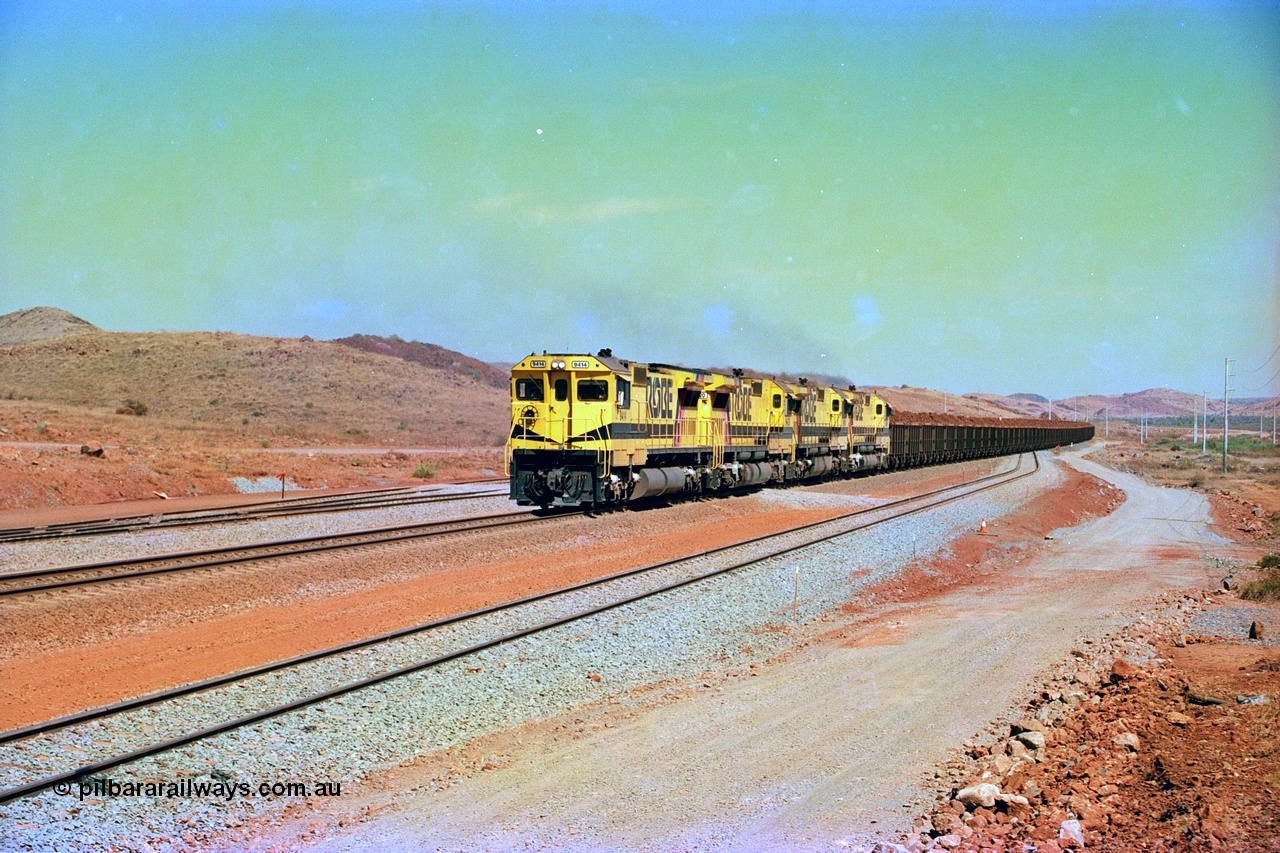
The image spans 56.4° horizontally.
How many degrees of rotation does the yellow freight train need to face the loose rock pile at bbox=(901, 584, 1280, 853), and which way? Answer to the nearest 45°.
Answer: approximately 45° to its left

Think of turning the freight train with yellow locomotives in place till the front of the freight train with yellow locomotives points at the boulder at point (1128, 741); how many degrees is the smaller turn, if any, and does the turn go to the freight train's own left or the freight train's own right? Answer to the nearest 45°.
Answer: approximately 45° to the freight train's own left

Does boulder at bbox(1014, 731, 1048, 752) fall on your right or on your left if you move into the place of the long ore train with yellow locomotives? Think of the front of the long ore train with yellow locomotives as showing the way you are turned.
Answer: on your left

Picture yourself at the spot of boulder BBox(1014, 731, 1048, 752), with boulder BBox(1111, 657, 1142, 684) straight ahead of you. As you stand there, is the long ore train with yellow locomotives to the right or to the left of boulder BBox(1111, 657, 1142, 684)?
left

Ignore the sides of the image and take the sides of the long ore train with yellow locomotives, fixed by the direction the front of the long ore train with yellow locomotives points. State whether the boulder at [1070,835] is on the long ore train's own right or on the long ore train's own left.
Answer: on the long ore train's own left

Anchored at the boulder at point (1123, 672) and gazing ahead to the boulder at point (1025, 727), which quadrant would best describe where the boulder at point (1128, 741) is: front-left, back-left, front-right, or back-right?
front-left

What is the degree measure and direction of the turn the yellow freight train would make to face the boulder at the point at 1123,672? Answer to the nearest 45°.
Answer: approximately 90° to its left

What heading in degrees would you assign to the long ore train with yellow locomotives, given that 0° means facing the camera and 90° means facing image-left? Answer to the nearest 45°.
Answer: approximately 45°

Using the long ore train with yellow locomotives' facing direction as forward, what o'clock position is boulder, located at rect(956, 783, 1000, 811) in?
The boulder is roughly at 10 o'clock from the long ore train with yellow locomotives.
